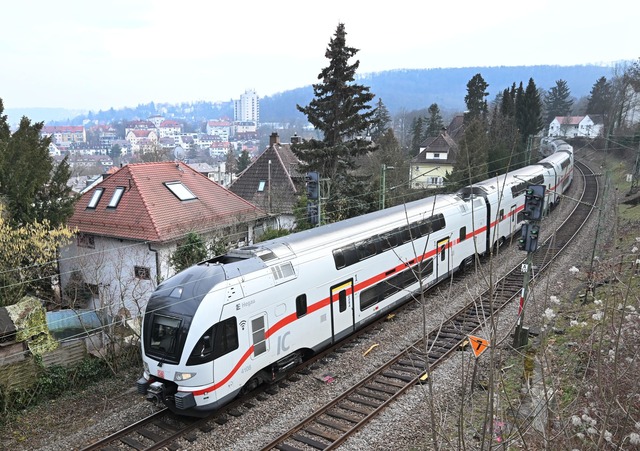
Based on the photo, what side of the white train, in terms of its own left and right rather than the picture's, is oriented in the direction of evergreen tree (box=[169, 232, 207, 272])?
right

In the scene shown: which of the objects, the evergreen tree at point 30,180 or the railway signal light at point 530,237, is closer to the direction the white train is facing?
the evergreen tree

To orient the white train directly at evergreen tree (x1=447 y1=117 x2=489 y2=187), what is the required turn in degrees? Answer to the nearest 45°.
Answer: approximately 135° to its right

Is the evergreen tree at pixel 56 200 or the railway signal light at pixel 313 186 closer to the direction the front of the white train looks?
the evergreen tree

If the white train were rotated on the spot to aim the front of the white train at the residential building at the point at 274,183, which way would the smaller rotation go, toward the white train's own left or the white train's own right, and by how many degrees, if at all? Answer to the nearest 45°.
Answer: approximately 135° to the white train's own right

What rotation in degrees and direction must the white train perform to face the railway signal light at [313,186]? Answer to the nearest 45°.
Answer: approximately 135° to its right

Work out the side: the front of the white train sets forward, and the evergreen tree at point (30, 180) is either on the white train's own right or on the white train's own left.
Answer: on the white train's own right

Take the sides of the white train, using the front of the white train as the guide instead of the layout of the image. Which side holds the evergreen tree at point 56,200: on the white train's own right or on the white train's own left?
on the white train's own right

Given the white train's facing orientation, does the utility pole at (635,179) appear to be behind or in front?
behind

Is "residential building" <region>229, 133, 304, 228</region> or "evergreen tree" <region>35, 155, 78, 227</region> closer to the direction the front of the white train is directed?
the evergreen tree

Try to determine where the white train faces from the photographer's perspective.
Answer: facing the viewer and to the left of the viewer

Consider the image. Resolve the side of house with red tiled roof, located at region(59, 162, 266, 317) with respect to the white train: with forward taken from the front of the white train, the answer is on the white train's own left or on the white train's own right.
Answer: on the white train's own right
